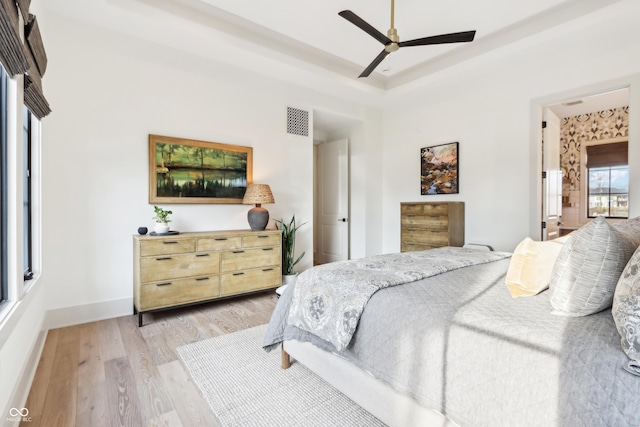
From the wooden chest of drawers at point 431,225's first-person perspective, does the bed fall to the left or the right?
on its left

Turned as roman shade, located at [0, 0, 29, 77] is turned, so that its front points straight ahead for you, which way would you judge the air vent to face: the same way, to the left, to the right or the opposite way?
to the right

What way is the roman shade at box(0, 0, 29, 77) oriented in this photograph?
to the viewer's right

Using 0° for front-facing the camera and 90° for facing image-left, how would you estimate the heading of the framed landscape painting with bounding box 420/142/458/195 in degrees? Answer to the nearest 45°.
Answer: approximately 45°

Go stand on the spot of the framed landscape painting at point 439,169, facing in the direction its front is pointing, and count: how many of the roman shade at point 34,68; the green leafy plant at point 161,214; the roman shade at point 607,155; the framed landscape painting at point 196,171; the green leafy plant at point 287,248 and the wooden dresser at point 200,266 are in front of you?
5

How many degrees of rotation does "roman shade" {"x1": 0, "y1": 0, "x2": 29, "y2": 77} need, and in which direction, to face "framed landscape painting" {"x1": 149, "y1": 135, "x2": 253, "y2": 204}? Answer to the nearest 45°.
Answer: approximately 45° to its left

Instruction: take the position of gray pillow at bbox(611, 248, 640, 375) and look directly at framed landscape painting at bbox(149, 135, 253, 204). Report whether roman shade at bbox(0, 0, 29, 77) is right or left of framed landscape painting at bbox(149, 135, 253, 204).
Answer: left

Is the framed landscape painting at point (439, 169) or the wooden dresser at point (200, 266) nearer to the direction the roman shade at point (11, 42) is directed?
the framed landscape painting

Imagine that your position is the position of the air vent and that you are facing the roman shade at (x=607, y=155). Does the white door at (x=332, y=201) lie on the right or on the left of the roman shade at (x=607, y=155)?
left

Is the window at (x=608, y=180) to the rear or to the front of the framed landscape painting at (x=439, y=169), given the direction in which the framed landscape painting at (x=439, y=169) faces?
to the rear
